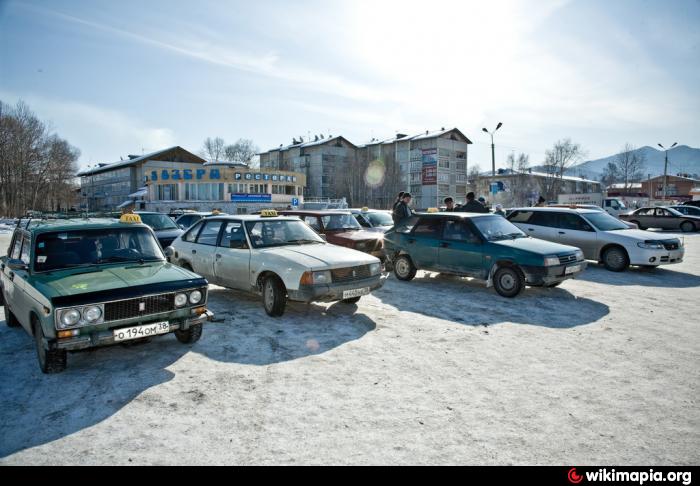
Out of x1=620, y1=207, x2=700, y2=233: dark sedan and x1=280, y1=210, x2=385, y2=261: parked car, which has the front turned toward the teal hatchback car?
the parked car

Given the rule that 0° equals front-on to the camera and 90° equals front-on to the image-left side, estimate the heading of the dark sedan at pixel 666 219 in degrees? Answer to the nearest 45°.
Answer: approximately 270°

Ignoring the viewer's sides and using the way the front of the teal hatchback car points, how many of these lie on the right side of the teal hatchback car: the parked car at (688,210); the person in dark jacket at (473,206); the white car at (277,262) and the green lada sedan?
2

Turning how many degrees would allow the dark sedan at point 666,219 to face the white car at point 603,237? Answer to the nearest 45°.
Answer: approximately 90° to its right

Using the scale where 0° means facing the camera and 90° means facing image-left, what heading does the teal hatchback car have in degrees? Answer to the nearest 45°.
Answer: approximately 315°

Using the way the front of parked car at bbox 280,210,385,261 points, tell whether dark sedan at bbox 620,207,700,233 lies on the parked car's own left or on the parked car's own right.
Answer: on the parked car's own left

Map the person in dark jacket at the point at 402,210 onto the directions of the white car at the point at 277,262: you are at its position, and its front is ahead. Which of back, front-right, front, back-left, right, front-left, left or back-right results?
left

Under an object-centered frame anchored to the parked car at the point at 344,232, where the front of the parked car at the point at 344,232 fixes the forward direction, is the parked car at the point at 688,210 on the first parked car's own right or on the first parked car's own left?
on the first parked car's own left

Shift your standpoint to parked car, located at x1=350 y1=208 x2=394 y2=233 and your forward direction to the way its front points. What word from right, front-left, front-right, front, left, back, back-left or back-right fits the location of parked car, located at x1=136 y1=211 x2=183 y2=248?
back-right

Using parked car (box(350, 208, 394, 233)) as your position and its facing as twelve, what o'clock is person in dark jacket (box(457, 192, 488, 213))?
The person in dark jacket is roughly at 12 o'clock from the parked car.
